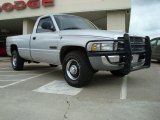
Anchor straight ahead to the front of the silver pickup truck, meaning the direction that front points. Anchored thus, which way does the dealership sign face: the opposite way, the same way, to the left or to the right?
to the right

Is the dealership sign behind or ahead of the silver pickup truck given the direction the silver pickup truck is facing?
behind

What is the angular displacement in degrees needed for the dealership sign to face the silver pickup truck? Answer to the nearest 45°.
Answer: approximately 45° to its left

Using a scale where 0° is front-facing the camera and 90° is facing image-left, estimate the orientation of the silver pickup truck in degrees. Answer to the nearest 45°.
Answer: approximately 315°

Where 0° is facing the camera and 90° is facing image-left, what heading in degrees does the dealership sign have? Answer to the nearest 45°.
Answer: approximately 45°
